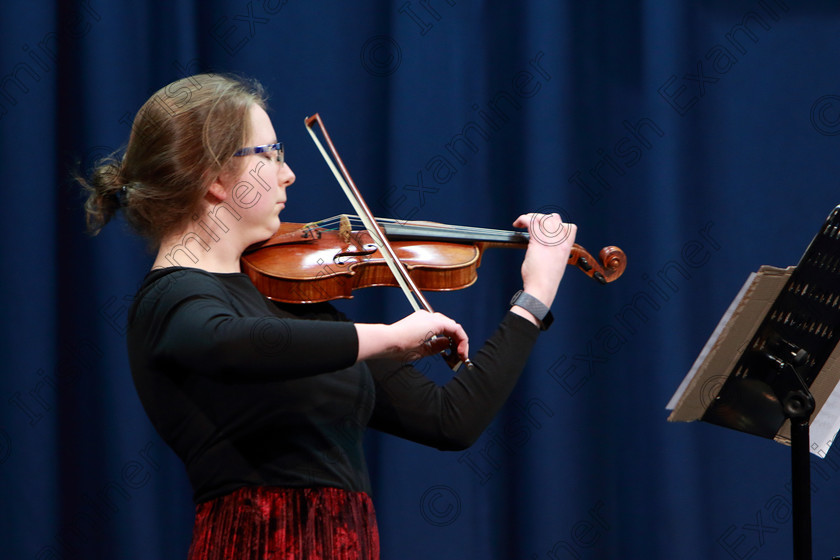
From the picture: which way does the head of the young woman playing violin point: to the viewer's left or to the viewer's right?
to the viewer's right

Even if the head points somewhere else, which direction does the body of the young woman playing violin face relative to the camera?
to the viewer's right

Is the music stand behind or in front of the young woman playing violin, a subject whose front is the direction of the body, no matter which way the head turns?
in front

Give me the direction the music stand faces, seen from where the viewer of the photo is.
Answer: facing away from the viewer and to the left of the viewer

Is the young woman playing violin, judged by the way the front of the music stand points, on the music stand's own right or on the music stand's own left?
on the music stand's own left

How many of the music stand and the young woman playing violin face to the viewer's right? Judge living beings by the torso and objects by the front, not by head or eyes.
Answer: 1
